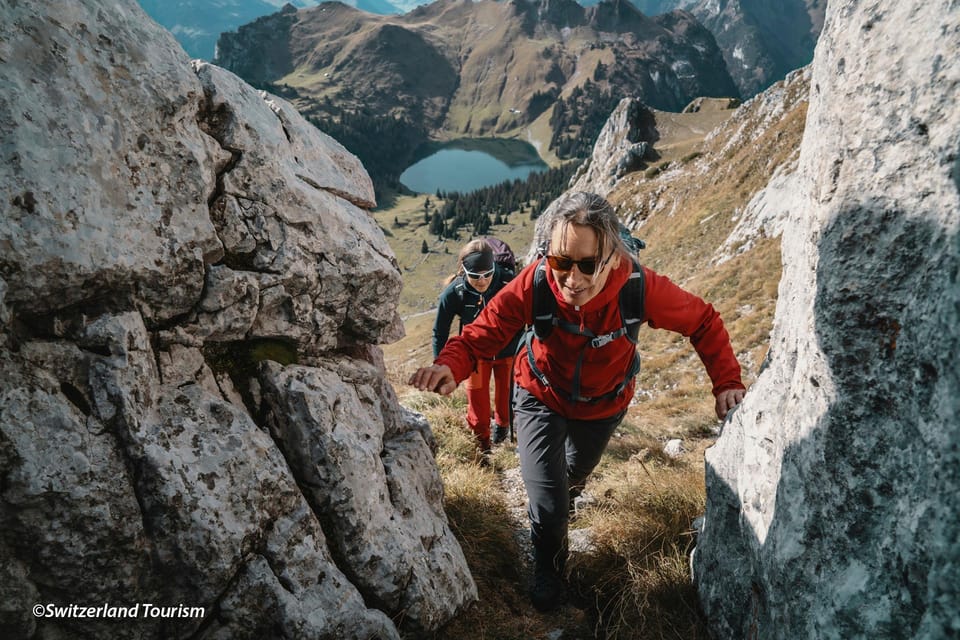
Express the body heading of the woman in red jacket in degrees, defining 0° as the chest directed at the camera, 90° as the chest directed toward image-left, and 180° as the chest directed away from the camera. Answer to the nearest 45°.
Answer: approximately 0°

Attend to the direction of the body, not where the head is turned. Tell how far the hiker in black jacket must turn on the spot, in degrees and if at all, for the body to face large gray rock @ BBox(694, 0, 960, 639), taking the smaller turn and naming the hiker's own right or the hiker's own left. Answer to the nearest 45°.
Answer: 0° — they already face it

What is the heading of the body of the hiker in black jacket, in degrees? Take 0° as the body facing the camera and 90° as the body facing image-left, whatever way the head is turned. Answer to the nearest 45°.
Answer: approximately 0°
